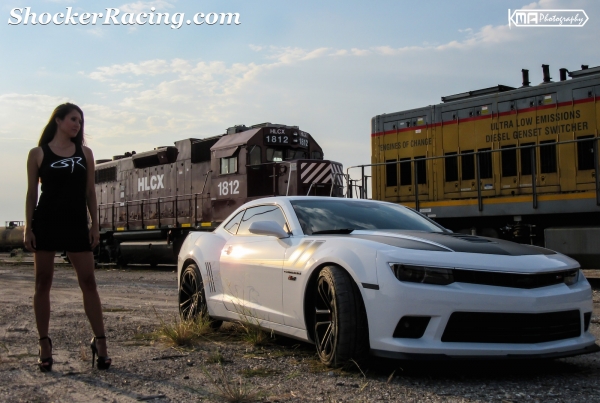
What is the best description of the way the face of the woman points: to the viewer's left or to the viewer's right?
to the viewer's right

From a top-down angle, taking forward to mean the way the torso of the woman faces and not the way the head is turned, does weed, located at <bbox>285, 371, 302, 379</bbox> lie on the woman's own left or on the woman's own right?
on the woman's own left

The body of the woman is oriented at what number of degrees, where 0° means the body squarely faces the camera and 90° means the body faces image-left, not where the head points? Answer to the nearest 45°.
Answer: approximately 0°

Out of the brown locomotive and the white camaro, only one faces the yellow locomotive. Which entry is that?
the brown locomotive

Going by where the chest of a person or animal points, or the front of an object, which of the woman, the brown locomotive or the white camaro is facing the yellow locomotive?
the brown locomotive

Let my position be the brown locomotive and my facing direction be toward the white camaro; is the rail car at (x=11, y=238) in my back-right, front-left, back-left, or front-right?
back-right

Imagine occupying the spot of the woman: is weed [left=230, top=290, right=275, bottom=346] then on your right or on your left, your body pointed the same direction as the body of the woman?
on your left

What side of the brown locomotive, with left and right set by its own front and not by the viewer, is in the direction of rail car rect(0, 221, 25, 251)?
back

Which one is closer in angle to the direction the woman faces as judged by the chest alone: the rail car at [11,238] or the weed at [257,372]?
the weed

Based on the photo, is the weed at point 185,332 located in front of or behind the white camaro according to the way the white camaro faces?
behind
